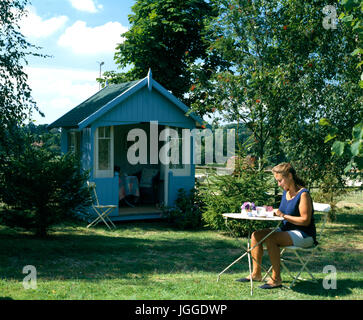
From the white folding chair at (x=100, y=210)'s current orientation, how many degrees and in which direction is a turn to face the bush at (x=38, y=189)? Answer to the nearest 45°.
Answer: approximately 135° to its right

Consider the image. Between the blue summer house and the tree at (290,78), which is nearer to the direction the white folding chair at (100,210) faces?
the tree

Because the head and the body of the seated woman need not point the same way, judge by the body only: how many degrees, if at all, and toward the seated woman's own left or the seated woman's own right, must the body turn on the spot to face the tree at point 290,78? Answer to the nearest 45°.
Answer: approximately 135° to the seated woman's own right

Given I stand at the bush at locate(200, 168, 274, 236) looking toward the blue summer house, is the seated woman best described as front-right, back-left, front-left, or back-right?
back-left

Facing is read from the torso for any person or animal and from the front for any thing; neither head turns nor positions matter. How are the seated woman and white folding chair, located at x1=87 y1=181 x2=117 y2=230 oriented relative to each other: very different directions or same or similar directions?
very different directions

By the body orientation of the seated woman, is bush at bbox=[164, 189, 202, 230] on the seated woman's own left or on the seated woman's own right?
on the seated woman's own right

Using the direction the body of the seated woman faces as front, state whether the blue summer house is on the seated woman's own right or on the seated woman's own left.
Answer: on the seated woman's own right

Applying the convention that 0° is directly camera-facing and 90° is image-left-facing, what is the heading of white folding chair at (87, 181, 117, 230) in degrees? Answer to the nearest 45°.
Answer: approximately 270°
